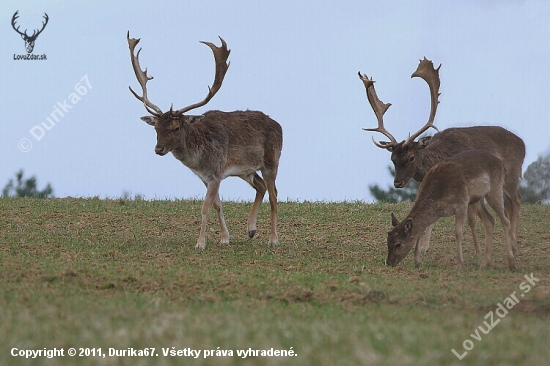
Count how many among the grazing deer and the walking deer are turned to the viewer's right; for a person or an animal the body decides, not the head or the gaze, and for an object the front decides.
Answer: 0

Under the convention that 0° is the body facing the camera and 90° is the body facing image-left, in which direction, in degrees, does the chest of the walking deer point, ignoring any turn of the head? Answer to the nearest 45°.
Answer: approximately 45°

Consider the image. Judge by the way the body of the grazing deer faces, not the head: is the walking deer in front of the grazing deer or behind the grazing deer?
in front

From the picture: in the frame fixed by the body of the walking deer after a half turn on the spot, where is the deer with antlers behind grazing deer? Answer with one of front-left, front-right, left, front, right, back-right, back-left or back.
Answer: front-right

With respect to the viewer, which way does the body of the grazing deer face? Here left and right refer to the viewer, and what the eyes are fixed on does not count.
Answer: facing to the left of the viewer

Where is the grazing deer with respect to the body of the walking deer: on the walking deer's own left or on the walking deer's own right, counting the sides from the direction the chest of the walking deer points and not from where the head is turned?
on the walking deer's own left
